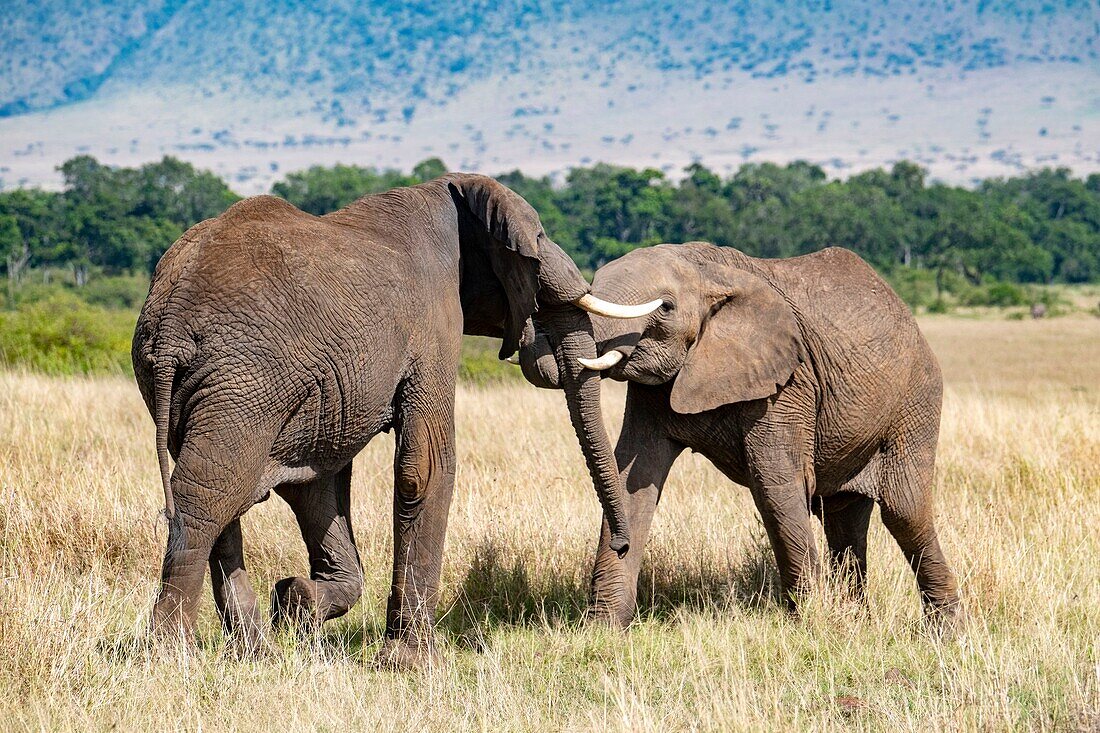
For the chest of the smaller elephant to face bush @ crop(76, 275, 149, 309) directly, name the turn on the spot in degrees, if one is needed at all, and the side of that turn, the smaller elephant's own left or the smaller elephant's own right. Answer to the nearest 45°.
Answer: approximately 90° to the smaller elephant's own right

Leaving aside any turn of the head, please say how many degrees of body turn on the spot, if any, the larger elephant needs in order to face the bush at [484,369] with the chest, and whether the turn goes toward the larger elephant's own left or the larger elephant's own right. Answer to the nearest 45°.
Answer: approximately 45° to the larger elephant's own left

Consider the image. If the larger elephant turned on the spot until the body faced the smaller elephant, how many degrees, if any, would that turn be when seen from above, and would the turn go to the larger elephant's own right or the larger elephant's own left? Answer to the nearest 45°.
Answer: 0° — it already faces it

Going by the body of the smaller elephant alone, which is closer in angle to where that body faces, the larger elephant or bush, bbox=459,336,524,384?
the larger elephant

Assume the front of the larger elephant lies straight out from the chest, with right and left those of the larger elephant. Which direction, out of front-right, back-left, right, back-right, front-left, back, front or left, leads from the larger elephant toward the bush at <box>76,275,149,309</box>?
front-left

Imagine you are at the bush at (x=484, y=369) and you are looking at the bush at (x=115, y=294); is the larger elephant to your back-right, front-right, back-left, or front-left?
back-left

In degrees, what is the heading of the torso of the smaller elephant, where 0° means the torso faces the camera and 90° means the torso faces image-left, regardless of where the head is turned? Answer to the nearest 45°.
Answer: approximately 45°

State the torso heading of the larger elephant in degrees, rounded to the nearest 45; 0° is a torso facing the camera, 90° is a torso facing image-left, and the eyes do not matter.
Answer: approximately 225°

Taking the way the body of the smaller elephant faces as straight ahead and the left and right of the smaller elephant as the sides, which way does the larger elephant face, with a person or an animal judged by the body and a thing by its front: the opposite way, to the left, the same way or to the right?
the opposite way

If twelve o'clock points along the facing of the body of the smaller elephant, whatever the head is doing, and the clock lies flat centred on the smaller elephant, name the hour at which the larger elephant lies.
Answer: The larger elephant is roughly at 12 o'clock from the smaller elephant.
